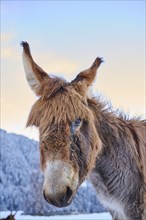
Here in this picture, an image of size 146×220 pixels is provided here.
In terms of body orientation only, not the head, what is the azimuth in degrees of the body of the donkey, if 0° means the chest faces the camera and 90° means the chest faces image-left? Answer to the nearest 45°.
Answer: approximately 45°
